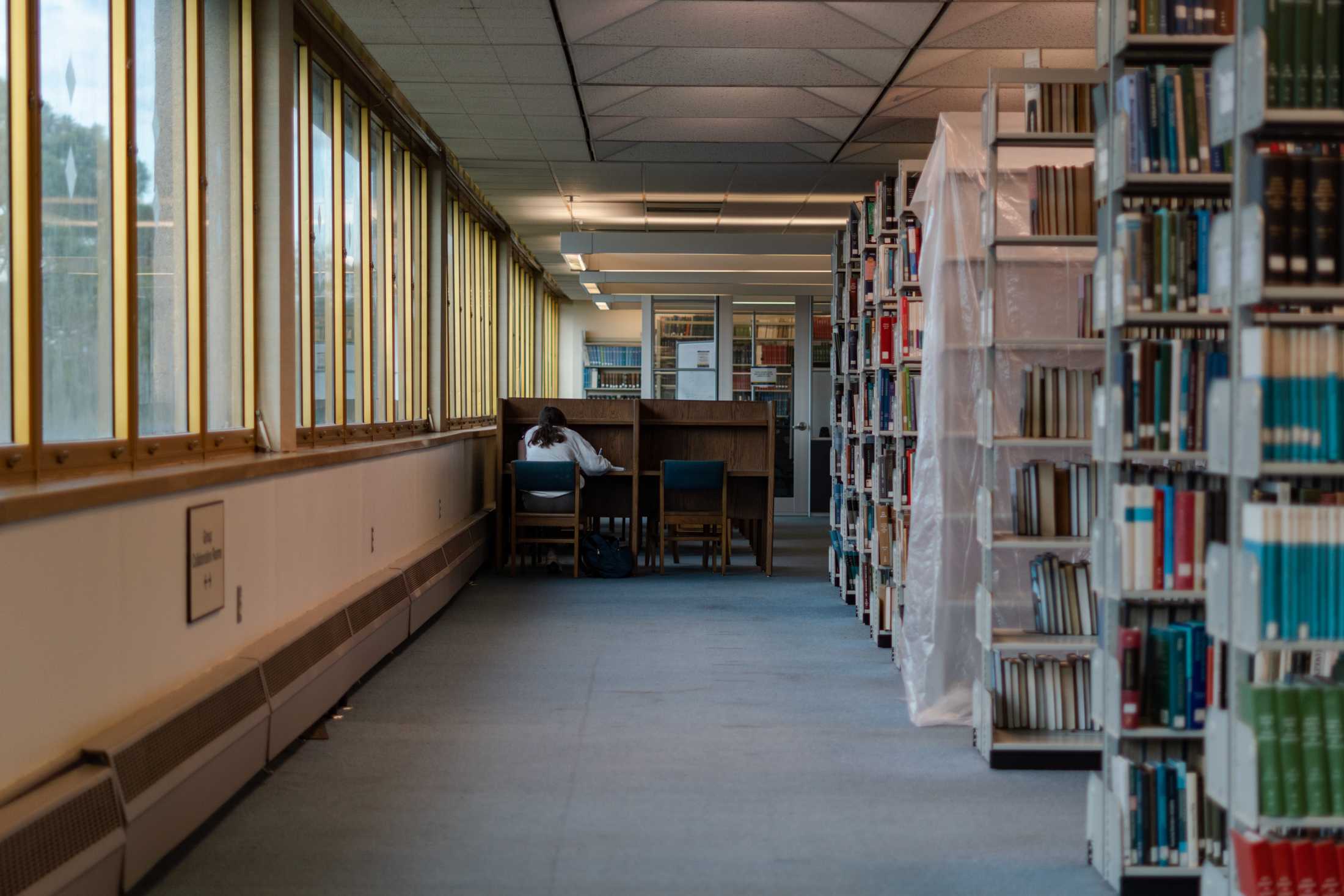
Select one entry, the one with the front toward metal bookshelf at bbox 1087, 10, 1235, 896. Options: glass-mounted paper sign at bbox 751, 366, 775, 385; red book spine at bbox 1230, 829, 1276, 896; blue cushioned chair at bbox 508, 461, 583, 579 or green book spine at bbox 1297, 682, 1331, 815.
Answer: the glass-mounted paper sign

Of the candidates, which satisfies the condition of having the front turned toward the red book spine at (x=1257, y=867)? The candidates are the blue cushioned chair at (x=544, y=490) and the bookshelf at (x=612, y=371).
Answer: the bookshelf

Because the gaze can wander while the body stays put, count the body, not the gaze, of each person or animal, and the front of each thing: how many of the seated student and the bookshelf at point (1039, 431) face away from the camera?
1

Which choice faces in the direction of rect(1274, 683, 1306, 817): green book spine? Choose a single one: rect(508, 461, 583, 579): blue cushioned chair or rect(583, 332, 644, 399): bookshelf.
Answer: the bookshelf

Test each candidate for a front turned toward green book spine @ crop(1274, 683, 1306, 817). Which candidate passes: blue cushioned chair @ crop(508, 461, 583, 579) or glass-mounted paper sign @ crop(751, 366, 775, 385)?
the glass-mounted paper sign

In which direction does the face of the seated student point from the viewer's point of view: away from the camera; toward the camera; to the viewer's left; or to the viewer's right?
away from the camera
